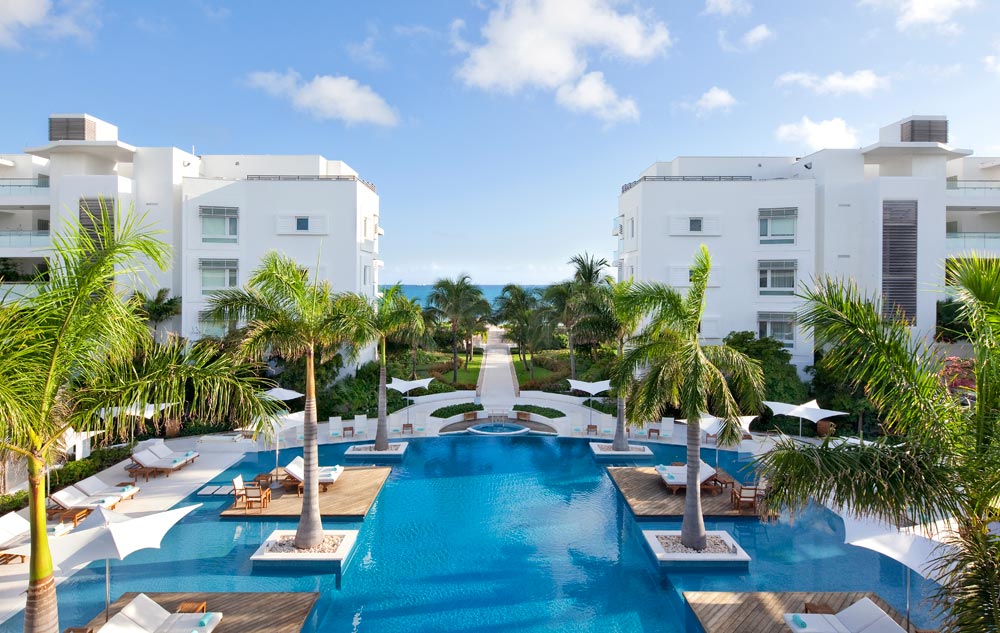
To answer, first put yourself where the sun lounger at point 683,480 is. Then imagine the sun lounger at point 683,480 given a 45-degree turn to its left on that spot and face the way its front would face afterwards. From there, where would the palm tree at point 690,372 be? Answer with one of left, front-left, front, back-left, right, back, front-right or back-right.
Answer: front-left

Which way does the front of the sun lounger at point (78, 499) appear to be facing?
to the viewer's right

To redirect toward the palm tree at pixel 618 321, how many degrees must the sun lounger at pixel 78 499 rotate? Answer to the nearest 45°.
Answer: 0° — it already faces it

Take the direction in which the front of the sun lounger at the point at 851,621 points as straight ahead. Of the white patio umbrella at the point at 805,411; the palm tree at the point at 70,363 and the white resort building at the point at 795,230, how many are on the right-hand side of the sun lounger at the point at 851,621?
2

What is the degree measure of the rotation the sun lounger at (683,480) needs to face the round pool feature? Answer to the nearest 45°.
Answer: approximately 45° to its right

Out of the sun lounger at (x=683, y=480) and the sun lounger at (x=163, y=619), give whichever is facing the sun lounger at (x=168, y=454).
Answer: the sun lounger at (x=683, y=480)

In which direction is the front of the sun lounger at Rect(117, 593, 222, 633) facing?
to the viewer's right

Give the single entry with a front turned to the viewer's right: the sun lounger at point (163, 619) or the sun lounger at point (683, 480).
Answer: the sun lounger at point (163, 619)

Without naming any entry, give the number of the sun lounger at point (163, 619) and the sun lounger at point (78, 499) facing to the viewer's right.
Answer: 2

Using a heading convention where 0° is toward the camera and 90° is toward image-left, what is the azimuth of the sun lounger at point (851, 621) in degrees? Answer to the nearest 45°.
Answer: approximately 90°

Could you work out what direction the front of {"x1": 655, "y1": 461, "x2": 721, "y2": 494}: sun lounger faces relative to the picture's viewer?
facing to the left of the viewer

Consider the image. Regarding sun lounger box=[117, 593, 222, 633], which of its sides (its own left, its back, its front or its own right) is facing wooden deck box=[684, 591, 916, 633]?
front
